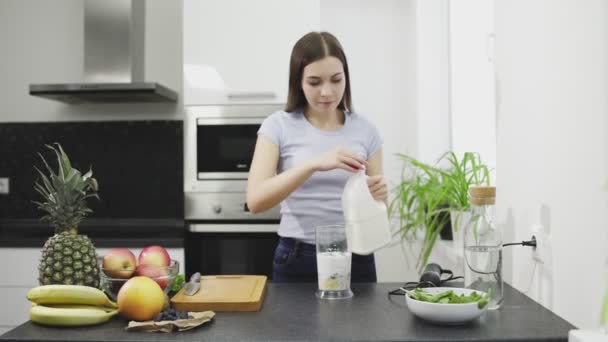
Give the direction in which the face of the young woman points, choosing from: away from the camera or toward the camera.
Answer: toward the camera

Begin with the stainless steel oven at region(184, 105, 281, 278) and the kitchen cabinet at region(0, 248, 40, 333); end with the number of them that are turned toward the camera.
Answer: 2

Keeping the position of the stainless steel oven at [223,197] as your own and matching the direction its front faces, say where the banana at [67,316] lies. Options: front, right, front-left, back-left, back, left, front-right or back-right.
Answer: front

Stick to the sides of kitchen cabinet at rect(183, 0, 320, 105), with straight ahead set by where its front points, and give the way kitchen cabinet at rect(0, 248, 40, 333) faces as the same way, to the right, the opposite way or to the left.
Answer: the same way

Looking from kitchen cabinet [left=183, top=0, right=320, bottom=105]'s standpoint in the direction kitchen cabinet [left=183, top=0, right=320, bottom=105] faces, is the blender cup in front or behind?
in front

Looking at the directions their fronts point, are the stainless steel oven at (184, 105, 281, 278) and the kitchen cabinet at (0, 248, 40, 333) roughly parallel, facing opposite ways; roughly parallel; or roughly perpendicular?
roughly parallel

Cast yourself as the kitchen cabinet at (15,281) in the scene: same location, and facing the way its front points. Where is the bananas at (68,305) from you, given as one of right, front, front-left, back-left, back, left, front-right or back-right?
front

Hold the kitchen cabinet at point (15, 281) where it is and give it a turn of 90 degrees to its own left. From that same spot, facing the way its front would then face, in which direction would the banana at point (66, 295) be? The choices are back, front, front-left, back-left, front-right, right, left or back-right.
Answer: right

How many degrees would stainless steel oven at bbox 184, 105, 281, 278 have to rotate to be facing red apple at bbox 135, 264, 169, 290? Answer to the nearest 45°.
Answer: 0° — it already faces it

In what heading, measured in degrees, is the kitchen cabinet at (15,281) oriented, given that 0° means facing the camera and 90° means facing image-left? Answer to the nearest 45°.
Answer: approximately 0°

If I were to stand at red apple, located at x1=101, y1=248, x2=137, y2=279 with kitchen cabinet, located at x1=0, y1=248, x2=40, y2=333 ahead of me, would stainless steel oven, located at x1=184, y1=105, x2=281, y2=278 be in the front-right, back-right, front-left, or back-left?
front-right

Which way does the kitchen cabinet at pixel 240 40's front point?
toward the camera

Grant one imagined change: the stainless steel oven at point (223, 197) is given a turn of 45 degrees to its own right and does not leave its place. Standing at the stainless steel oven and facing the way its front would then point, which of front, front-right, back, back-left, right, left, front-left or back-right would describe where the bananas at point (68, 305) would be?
front-left

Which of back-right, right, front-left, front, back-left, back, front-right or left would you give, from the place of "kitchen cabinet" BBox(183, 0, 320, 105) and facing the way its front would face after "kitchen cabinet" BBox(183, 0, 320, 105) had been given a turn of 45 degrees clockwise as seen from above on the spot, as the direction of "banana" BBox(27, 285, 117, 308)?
front-left

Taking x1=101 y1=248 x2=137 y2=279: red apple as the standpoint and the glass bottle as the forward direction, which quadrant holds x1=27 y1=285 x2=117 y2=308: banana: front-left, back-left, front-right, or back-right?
back-right

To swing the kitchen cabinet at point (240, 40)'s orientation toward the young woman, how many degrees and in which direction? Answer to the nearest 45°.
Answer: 0° — it already faces them

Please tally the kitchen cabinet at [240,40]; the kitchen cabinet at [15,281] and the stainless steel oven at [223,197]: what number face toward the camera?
3
